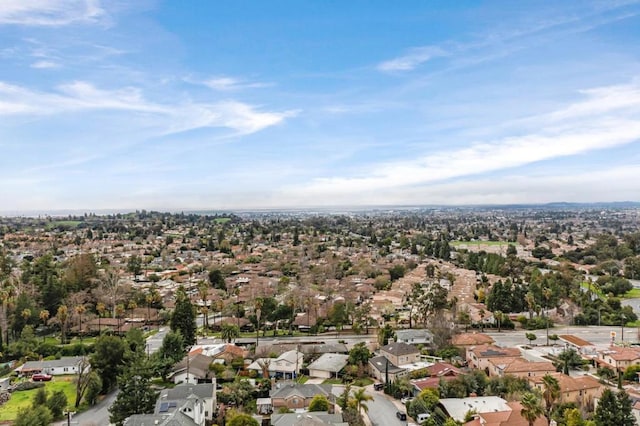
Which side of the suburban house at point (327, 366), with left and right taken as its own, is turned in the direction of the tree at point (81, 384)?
right

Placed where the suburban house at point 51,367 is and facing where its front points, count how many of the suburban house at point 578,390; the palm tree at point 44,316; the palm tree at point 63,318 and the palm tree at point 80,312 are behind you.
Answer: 3

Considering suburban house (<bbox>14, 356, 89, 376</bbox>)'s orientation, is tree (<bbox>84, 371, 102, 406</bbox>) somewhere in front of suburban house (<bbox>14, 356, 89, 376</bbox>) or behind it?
in front

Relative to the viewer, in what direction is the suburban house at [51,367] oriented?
toward the camera

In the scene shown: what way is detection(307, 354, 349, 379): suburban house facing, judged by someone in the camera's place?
facing the viewer

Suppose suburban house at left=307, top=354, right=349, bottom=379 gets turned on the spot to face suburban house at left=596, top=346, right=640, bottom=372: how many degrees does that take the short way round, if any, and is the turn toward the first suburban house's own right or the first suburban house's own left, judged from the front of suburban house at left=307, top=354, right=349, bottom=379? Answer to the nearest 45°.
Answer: approximately 90° to the first suburban house's own left

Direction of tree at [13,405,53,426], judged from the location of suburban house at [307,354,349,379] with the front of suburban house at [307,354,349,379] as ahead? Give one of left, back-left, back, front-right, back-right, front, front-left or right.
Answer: front-right

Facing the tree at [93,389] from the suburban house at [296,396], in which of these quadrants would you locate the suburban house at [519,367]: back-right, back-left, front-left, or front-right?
back-right

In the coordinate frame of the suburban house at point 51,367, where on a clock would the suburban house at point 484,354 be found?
the suburban house at point 484,354 is roughly at 10 o'clock from the suburban house at point 51,367.

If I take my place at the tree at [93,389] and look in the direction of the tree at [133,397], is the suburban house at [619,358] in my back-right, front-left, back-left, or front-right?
front-left

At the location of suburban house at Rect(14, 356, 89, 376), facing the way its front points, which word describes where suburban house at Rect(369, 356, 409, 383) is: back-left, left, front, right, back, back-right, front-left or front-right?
front-left

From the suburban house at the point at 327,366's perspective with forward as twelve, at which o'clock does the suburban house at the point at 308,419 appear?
the suburban house at the point at 308,419 is roughly at 12 o'clock from the suburban house at the point at 327,366.

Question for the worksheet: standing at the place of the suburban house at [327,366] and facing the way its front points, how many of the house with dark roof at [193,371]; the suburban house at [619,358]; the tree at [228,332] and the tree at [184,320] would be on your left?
1

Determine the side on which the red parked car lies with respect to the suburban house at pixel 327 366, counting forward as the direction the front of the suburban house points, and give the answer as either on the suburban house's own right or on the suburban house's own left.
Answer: on the suburban house's own right

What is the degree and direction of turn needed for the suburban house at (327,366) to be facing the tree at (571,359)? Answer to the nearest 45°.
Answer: approximately 90° to its left

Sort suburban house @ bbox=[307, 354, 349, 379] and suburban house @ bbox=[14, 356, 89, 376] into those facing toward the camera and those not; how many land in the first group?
2
